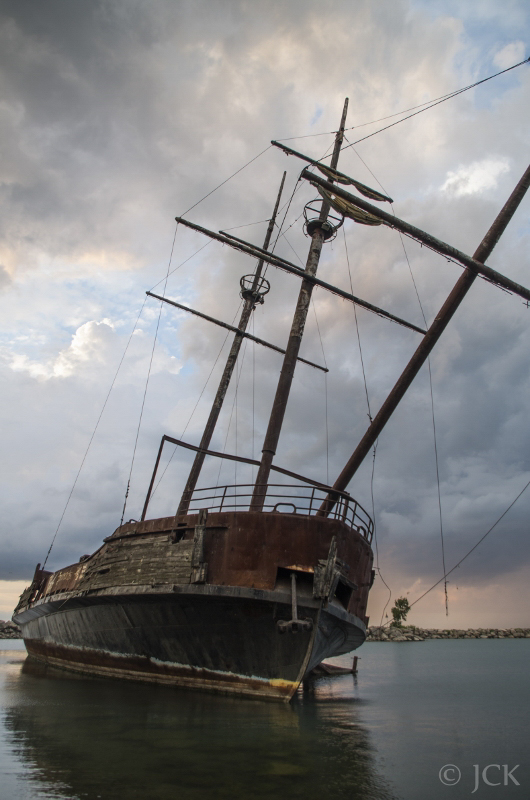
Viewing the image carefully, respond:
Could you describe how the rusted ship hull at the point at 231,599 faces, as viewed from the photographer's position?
facing the viewer and to the right of the viewer
